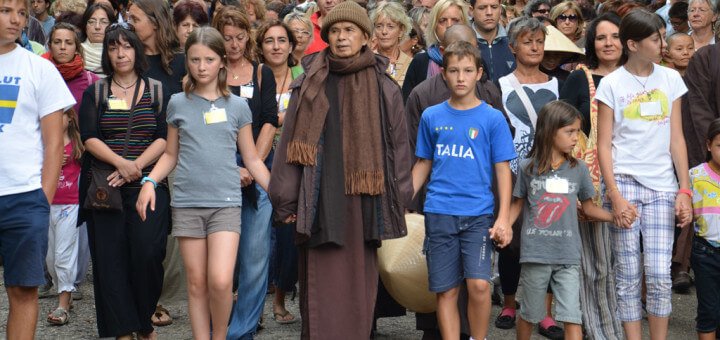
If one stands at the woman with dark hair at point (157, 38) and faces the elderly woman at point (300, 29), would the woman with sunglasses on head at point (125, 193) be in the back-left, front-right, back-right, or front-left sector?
back-right

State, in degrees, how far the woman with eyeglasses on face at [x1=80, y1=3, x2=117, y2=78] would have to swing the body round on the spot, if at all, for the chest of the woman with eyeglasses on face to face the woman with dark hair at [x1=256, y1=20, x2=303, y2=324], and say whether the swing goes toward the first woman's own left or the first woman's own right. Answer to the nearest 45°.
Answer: approximately 45° to the first woman's own left

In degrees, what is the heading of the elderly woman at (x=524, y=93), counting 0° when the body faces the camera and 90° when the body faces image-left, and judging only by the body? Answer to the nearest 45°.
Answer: approximately 0°

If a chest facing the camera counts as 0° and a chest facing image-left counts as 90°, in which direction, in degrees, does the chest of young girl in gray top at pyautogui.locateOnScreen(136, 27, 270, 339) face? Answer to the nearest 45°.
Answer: approximately 0°
